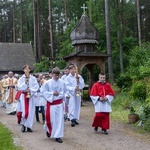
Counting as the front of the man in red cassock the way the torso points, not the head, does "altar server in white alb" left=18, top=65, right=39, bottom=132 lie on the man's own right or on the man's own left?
on the man's own right

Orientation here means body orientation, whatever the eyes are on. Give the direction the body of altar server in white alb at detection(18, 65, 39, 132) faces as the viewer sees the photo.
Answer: toward the camera

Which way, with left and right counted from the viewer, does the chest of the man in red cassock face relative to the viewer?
facing the viewer

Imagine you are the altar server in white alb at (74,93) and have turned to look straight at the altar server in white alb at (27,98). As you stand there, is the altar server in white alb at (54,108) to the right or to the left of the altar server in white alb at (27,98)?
left

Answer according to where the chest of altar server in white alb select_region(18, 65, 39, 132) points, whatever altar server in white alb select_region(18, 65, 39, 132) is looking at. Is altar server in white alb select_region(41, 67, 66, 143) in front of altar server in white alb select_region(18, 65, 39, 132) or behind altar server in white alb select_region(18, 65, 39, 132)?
in front

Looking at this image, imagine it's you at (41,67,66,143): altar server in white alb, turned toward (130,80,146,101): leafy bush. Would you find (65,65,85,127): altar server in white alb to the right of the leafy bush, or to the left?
left

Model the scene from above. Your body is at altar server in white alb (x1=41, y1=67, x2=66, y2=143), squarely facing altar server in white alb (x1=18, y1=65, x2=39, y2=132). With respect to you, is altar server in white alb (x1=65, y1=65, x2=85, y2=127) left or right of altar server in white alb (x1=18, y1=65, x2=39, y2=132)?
right

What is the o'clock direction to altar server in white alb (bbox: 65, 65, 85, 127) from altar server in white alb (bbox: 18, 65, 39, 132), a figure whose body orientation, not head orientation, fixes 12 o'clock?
altar server in white alb (bbox: 65, 65, 85, 127) is roughly at 8 o'clock from altar server in white alb (bbox: 18, 65, 39, 132).

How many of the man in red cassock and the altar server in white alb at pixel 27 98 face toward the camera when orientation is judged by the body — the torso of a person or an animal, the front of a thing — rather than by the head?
2

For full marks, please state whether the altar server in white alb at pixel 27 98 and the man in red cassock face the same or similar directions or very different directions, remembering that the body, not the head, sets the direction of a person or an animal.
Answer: same or similar directions

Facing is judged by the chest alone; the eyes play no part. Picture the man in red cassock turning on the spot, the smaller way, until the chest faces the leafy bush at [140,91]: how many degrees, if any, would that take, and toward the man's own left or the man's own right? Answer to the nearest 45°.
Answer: approximately 135° to the man's own left

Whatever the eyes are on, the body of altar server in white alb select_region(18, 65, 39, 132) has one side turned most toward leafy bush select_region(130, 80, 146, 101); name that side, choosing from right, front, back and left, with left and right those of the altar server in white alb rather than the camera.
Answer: left
